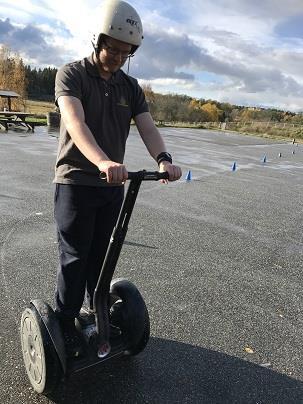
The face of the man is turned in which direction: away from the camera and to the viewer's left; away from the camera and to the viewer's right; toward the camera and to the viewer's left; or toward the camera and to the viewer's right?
toward the camera and to the viewer's right

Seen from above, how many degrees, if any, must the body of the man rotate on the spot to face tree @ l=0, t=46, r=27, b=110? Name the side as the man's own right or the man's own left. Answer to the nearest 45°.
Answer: approximately 135° to the man's own left

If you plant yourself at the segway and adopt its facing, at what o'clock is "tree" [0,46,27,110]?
The tree is roughly at 7 o'clock from the segway.

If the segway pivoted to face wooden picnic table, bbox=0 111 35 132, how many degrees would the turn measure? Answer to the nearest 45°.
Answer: approximately 135° to its left

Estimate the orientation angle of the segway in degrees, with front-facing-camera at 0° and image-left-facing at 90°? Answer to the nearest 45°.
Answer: approximately 315°

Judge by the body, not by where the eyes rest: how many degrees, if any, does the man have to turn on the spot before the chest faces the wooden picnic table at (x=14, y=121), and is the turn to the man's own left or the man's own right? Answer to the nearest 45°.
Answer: approximately 135° to the man's own left
